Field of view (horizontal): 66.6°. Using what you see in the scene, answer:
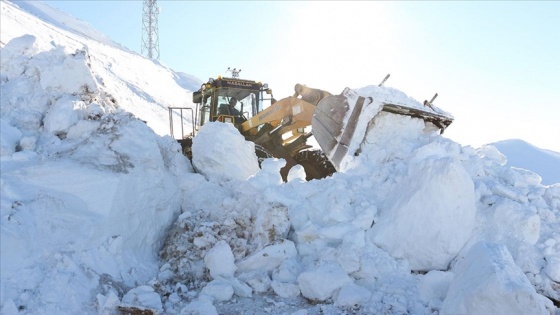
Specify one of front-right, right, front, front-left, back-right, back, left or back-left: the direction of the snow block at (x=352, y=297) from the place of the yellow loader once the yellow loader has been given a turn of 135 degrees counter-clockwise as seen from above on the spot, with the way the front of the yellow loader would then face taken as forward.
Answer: back

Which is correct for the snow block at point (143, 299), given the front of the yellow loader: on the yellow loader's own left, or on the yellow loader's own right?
on the yellow loader's own right

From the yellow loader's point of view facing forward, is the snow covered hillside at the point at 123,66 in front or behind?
behind

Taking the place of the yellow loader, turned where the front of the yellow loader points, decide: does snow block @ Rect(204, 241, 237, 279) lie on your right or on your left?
on your right

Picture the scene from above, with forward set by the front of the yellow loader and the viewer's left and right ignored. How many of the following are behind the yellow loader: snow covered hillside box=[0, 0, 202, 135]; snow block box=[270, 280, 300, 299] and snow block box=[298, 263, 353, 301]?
1

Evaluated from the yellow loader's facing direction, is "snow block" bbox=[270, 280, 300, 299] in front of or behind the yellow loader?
in front

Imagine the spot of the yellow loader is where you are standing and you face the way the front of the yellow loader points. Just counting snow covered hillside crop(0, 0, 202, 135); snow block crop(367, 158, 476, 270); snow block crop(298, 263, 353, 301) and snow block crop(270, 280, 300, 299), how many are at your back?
1

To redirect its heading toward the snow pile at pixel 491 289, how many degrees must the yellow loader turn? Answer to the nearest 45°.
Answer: approximately 45° to its right
